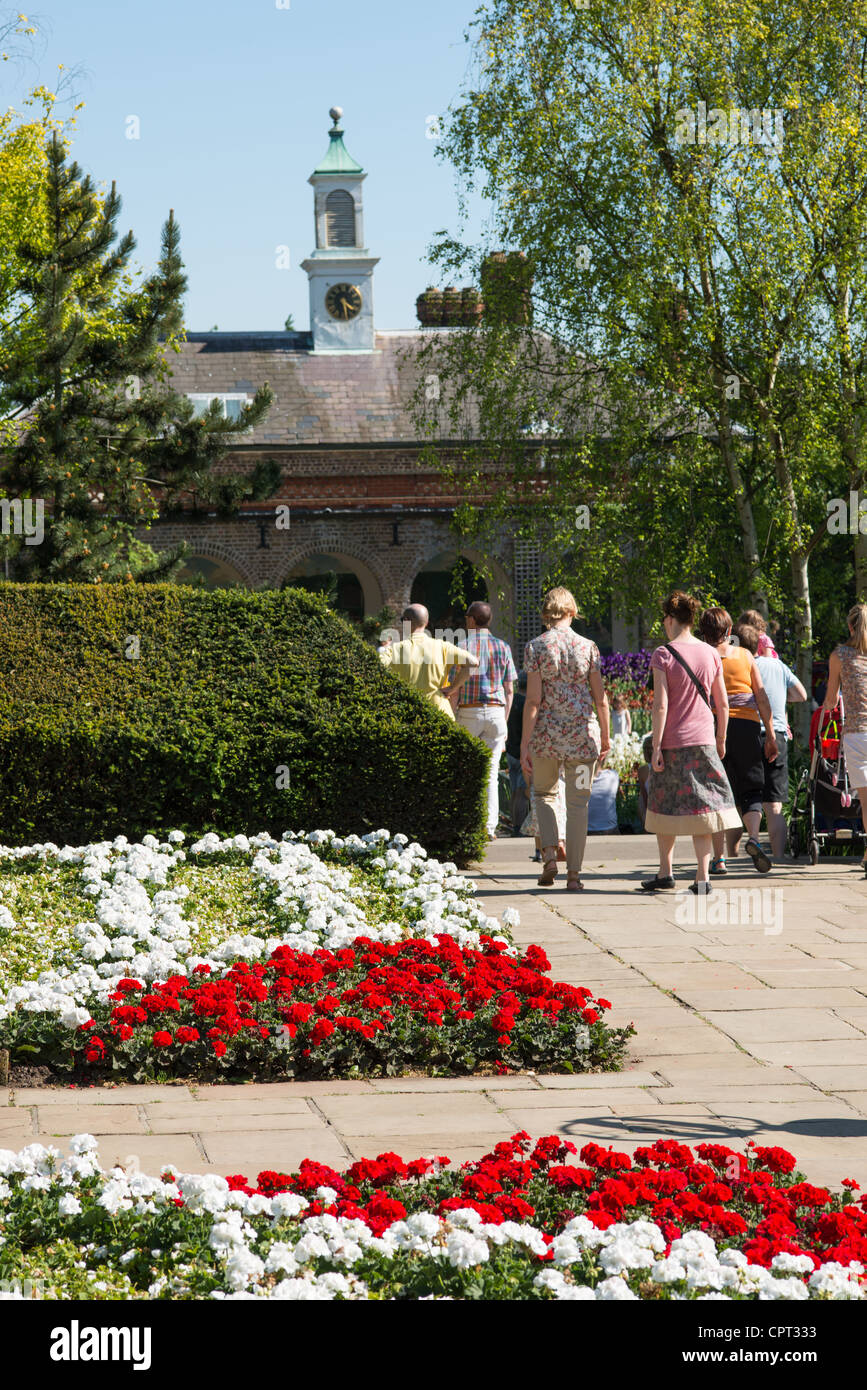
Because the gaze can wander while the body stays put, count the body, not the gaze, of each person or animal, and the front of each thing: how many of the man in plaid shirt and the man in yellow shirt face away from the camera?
2

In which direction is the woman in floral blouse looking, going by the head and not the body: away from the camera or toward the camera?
away from the camera

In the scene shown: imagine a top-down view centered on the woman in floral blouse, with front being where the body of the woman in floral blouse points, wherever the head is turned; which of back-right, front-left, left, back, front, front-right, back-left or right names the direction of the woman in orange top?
front-right

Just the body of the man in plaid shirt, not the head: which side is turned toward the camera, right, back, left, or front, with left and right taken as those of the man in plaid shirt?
back

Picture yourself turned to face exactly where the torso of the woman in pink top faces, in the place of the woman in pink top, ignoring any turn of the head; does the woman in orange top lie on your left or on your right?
on your right

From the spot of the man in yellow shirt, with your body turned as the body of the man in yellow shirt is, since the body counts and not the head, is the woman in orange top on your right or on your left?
on your right

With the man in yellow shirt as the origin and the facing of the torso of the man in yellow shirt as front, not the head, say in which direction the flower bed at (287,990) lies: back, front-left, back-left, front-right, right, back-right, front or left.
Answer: back

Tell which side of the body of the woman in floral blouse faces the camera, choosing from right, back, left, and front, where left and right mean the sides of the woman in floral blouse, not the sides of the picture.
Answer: back

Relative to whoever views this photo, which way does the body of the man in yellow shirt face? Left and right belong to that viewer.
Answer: facing away from the viewer

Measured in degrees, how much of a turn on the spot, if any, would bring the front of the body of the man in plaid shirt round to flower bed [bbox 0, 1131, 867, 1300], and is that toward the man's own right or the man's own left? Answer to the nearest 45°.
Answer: approximately 180°

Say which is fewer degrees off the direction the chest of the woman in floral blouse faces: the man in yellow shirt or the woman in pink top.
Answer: the man in yellow shirt

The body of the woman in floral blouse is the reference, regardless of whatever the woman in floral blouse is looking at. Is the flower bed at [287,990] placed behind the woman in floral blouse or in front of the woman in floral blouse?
behind
